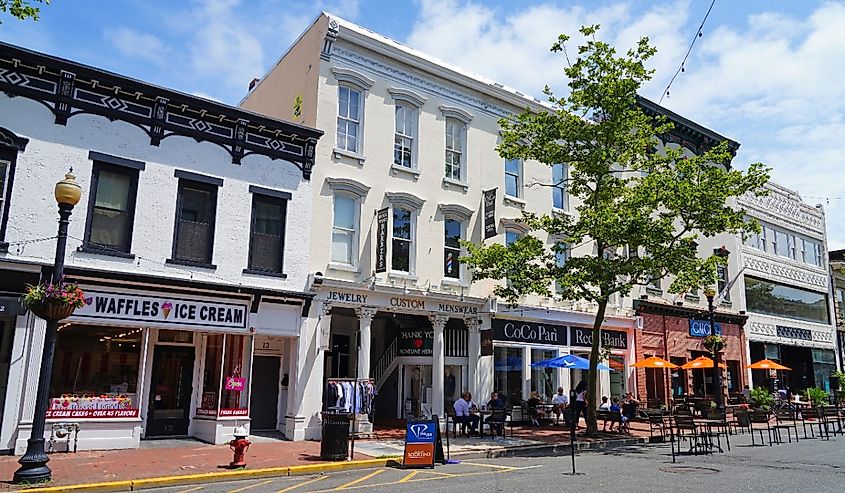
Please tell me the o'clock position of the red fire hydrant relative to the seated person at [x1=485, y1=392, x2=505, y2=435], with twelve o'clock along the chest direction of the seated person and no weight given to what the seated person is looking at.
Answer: The red fire hydrant is roughly at 10 o'clock from the seated person.

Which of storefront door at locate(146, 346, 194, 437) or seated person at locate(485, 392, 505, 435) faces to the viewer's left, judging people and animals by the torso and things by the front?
the seated person

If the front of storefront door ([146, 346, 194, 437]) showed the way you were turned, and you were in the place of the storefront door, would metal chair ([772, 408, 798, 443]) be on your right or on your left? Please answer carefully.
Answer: on your left

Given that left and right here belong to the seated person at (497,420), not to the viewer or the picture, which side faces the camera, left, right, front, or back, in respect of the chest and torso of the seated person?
left

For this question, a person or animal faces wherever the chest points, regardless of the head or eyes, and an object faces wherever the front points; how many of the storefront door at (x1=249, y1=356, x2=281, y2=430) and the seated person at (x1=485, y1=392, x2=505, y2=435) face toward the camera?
1

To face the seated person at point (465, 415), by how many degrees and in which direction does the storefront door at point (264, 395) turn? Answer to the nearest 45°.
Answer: approximately 90° to its left

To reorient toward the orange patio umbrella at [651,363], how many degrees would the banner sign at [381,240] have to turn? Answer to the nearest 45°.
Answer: approximately 180°

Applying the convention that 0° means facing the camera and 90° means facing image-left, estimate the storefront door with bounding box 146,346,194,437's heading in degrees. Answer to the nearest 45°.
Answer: approximately 0°

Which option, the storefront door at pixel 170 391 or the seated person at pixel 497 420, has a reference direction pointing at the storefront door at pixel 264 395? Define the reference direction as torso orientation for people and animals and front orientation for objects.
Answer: the seated person

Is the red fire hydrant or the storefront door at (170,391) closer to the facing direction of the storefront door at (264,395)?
the red fire hydrant

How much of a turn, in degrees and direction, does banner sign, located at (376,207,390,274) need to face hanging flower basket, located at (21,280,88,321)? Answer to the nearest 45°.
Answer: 0° — it already faces it

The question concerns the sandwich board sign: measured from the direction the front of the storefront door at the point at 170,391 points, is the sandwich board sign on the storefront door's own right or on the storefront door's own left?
on the storefront door's own left

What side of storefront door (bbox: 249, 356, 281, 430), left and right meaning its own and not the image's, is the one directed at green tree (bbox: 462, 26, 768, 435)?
left

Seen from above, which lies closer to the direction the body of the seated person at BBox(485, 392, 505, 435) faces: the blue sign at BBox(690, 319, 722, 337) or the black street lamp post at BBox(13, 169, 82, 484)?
the black street lamp post

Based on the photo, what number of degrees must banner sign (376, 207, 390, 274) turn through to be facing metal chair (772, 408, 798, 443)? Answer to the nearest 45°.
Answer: approximately 135° to its left
